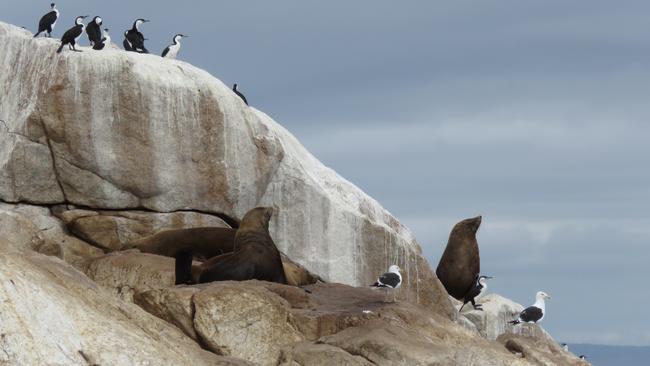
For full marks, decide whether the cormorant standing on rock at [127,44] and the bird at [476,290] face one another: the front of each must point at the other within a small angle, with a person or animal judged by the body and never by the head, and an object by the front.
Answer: no

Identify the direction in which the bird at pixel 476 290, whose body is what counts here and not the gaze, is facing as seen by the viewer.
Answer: to the viewer's right

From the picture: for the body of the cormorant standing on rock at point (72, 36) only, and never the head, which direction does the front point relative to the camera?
to the viewer's right

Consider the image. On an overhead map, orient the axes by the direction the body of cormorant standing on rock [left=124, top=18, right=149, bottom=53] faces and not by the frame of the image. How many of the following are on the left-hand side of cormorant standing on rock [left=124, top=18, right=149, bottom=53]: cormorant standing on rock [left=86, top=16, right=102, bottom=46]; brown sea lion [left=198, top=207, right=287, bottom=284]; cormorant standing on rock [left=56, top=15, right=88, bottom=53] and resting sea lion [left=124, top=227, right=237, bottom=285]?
0

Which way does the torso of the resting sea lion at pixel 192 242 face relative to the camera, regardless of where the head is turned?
to the viewer's left

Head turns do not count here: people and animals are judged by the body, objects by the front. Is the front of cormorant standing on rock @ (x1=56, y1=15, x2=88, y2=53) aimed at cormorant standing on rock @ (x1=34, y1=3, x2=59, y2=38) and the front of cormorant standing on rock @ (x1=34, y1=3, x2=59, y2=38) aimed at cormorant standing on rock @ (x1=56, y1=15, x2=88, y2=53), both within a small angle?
no

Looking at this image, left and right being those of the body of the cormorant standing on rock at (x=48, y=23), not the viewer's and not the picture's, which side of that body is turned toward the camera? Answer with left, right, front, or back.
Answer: right

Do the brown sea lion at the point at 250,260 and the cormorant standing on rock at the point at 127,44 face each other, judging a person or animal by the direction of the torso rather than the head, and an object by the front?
no
